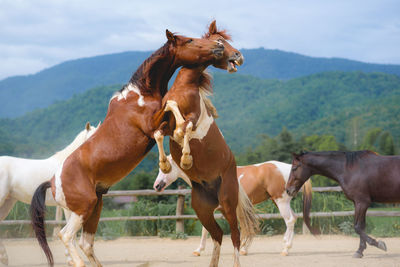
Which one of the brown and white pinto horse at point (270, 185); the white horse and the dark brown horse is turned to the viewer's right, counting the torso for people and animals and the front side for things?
the white horse

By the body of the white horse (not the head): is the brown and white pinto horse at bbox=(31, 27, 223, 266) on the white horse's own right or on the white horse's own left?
on the white horse's own right

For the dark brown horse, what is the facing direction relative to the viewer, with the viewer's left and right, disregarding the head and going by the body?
facing to the left of the viewer

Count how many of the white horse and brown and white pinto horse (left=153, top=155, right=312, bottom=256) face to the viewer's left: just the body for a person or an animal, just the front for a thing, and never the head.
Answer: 1

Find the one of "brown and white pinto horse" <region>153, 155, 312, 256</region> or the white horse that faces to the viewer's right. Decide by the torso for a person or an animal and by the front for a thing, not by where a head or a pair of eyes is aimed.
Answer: the white horse

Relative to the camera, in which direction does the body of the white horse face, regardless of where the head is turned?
to the viewer's right

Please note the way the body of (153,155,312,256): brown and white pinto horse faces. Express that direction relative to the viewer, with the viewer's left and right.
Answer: facing to the left of the viewer

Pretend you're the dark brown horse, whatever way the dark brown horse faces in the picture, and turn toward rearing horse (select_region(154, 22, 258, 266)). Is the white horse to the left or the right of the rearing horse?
right

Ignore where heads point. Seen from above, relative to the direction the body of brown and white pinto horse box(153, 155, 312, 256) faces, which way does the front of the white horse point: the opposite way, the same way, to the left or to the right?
the opposite way

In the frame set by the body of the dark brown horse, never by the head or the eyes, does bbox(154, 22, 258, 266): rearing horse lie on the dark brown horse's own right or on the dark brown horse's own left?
on the dark brown horse's own left

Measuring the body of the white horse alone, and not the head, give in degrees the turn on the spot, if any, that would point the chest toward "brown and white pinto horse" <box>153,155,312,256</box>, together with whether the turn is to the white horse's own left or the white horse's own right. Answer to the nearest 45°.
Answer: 0° — it already faces it
